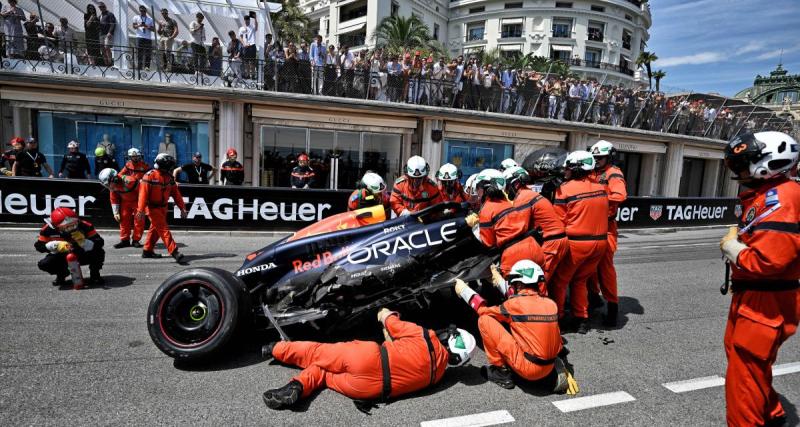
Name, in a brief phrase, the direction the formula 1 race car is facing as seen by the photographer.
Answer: facing to the right of the viewer

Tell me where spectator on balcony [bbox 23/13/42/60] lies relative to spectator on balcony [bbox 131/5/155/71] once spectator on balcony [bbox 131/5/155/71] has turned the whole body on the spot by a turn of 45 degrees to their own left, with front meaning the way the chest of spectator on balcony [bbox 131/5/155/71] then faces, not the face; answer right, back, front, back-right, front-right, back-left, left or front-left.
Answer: back-right

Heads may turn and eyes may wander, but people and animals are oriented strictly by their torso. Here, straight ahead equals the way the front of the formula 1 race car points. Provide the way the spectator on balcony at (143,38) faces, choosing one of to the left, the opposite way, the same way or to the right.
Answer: to the right

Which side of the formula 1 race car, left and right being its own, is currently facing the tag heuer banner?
left

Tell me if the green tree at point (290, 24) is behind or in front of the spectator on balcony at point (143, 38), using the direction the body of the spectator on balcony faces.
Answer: behind

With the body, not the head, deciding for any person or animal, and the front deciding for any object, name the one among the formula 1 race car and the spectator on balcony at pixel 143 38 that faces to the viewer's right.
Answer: the formula 1 race car

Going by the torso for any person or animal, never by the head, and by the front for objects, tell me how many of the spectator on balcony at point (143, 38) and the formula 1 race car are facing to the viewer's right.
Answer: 1

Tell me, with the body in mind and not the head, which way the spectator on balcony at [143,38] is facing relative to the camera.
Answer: toward the camera

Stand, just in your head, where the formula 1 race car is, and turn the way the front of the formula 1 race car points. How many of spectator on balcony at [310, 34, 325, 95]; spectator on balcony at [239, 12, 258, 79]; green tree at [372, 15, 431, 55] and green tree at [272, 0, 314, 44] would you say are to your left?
4

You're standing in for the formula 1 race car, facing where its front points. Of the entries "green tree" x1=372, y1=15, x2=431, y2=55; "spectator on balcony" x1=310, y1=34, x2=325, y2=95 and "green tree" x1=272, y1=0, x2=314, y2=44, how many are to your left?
3

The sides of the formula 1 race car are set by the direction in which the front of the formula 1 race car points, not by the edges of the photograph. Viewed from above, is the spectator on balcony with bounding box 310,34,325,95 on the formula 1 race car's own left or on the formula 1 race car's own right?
on the formula 1 race car's own left

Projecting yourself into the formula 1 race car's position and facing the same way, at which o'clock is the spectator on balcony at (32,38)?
The spectator on balcony is roughly at 8 o'clock from the formula 1 race car.
